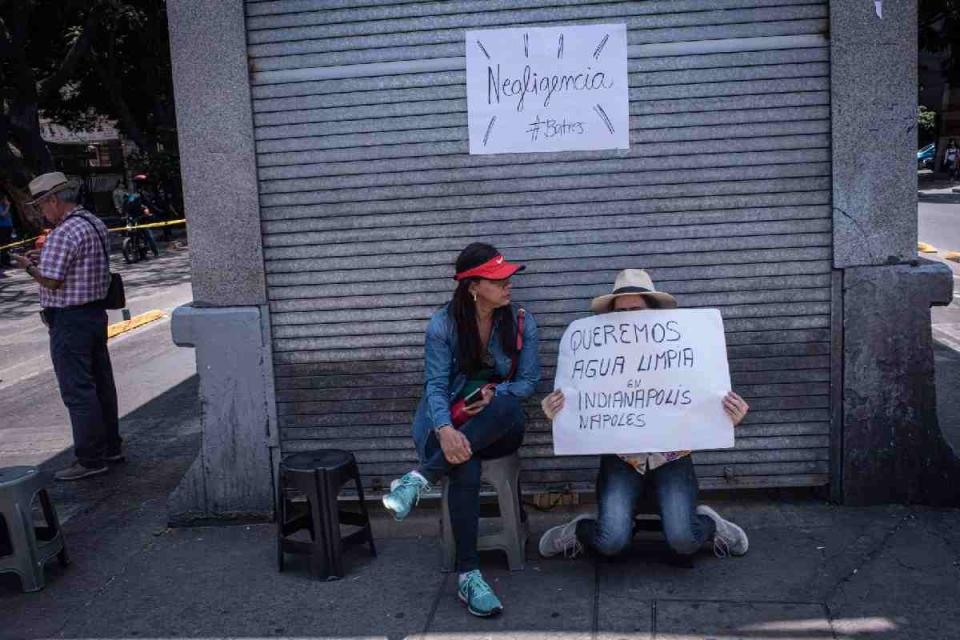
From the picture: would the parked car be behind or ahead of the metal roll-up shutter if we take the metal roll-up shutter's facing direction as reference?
behind

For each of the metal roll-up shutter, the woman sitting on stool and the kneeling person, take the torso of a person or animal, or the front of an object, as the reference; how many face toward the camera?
3

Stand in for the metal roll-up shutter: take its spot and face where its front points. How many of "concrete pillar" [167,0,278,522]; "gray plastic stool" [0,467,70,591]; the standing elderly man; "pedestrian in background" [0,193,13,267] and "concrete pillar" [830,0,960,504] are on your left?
1

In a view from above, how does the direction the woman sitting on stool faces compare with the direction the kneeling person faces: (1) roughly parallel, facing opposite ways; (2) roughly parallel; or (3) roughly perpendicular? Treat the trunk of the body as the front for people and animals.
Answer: roughly parallel

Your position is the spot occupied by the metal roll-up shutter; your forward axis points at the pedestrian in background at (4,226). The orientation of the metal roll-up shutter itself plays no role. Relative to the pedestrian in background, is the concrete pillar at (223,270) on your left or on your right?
left

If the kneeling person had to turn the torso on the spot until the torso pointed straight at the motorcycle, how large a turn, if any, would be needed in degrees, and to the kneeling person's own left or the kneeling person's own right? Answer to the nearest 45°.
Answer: approximately 135° to the kneeling person's own right

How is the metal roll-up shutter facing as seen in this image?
toward the camera

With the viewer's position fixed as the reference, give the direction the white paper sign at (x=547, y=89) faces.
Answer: facing the viewer

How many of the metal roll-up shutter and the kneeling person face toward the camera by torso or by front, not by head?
2

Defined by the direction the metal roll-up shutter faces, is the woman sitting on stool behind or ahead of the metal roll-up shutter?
ahead

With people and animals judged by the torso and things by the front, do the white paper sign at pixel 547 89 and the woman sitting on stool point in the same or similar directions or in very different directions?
same or similar directions

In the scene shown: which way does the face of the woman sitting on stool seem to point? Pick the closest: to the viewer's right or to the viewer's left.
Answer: to the viewer's right

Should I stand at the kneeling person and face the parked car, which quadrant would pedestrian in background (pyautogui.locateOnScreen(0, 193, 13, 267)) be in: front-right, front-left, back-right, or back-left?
front-left

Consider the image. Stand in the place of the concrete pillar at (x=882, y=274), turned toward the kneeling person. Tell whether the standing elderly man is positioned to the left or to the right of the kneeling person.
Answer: right
